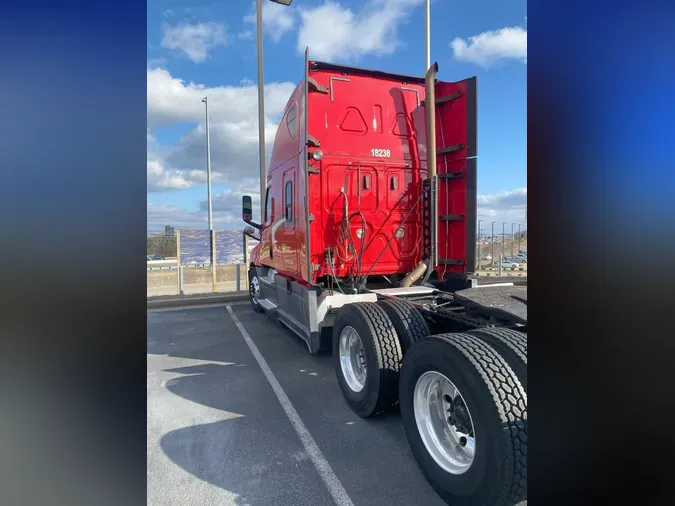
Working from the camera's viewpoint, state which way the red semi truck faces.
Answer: facing away from the viewer and to the left of the viewer

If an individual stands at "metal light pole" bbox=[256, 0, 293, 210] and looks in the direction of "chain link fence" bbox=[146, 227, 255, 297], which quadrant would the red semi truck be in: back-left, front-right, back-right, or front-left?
back-left

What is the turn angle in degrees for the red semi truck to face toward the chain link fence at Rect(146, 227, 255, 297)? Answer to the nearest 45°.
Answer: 0° — it already faces it
